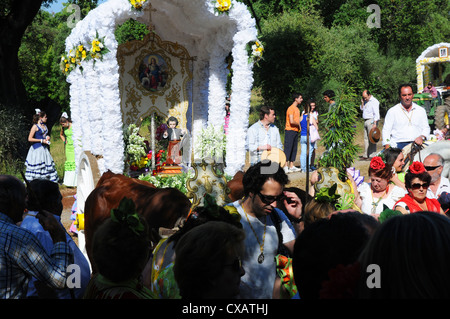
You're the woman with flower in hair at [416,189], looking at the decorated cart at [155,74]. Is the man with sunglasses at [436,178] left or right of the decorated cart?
right

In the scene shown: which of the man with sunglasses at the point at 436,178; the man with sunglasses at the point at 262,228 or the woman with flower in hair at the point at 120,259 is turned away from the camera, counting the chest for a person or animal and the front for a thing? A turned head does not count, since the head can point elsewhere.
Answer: the woman with flower in hair

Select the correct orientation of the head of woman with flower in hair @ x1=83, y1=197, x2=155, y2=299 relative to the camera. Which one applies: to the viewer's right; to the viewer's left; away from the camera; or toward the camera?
away from the camera

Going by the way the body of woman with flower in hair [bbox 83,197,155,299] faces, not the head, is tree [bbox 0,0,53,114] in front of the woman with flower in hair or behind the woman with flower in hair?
in front

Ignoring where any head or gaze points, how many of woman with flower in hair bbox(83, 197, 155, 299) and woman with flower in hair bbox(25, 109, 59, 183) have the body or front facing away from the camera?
1

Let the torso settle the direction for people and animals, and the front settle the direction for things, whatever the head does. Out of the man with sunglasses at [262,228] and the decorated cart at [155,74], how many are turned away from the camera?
0

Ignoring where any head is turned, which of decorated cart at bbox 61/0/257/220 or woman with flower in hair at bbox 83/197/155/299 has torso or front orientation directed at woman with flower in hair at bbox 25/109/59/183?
woman with flower in hair at bbox 83/197/155/299

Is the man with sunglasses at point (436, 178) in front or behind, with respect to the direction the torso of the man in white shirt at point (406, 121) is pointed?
in front

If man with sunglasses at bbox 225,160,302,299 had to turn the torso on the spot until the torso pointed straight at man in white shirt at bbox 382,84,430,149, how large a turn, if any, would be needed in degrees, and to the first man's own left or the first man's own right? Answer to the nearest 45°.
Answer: approximately 90° to the first man's own left

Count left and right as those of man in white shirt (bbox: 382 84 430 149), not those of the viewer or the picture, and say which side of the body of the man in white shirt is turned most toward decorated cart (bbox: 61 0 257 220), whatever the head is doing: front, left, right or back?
right

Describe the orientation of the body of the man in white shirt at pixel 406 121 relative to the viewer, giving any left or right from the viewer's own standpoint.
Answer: facing the viewer

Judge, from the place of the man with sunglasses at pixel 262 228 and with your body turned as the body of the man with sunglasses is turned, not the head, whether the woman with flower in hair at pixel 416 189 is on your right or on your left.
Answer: on your left

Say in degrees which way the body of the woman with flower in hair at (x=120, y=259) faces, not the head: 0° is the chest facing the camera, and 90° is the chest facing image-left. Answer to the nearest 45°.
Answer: approximately 180°
